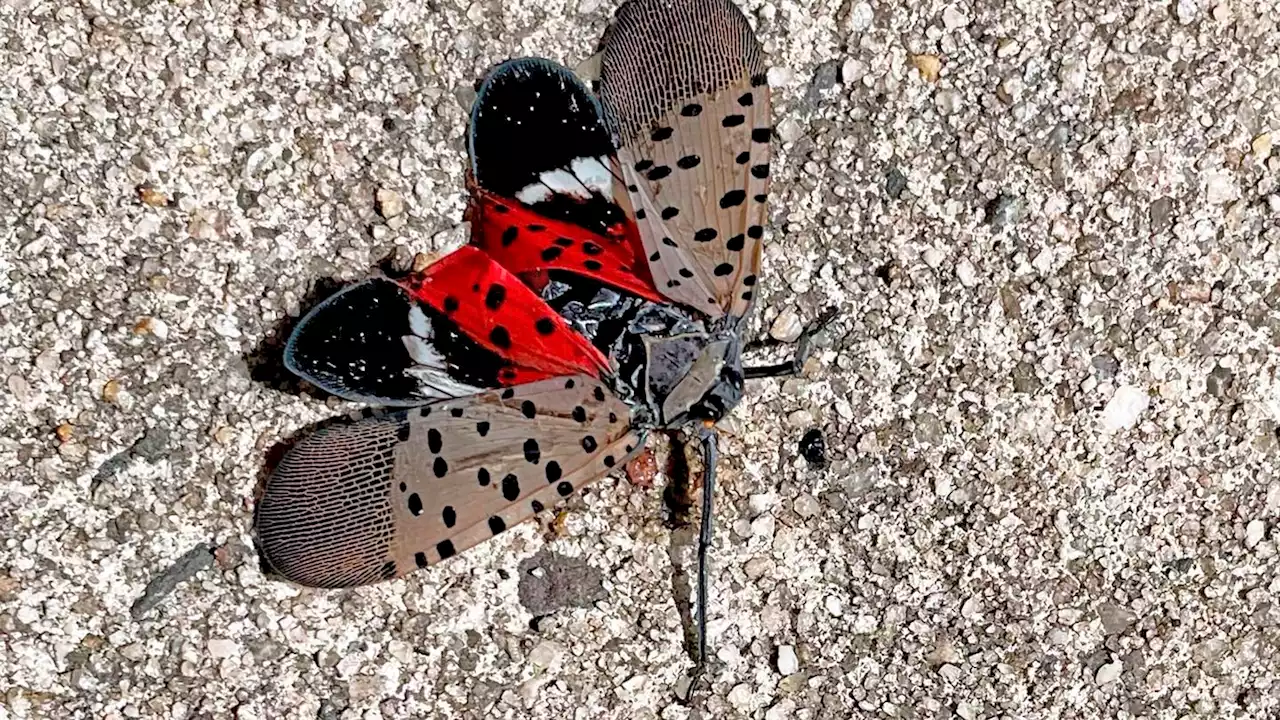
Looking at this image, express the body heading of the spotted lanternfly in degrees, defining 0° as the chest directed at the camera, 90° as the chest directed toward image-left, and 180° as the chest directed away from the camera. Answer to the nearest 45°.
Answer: approximately 315°
